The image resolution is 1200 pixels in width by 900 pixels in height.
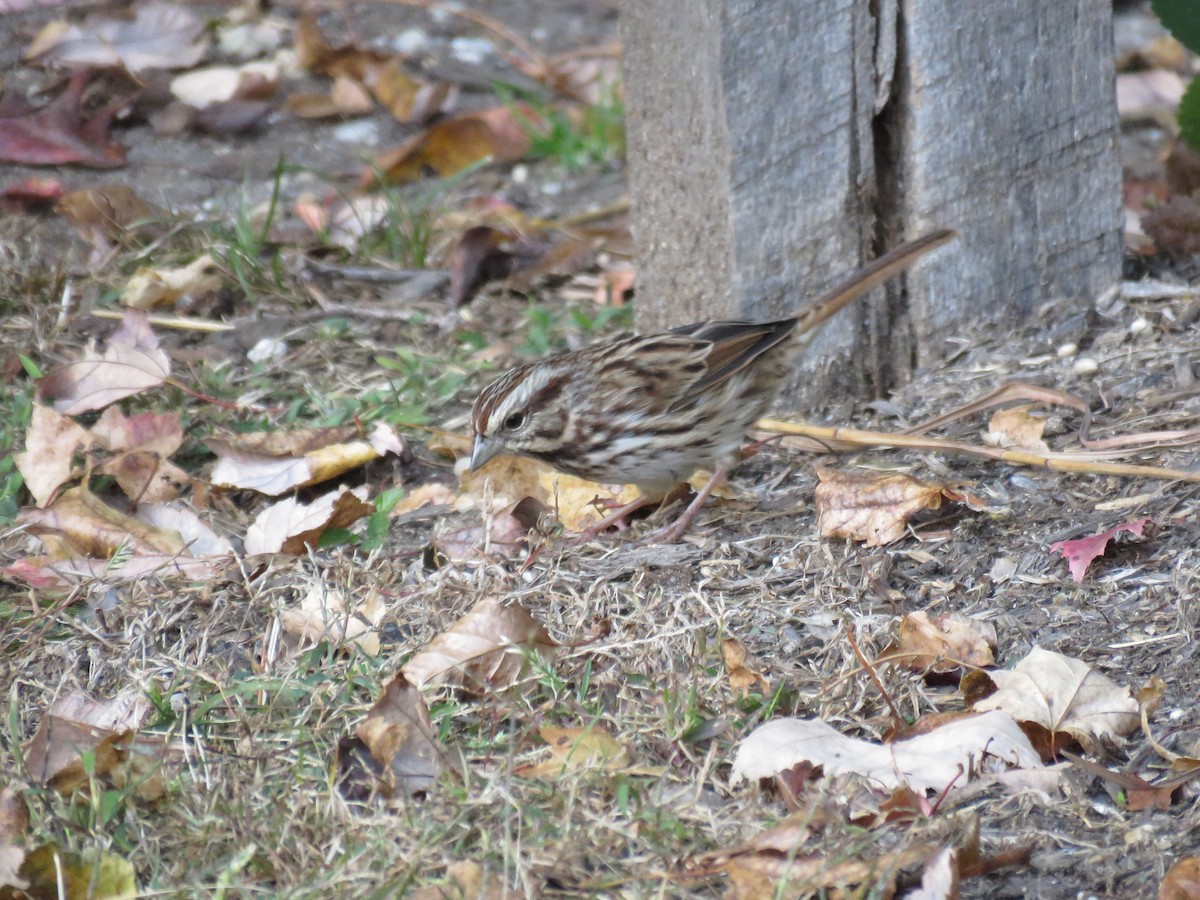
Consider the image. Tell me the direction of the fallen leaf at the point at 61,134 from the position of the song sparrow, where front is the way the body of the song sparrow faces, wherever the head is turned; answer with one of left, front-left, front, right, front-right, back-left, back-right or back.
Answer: front-right

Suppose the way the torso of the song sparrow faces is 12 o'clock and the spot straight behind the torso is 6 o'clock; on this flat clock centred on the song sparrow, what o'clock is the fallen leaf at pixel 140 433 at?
The fallen leaf is roughly at 12 o'clock from the song sparrow.

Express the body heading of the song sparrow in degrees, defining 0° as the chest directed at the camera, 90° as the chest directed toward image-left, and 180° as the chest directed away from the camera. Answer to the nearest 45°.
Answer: approximately 90°

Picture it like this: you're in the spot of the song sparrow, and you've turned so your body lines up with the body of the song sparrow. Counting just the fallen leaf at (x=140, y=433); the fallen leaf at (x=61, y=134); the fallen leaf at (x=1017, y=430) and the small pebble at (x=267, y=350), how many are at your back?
1

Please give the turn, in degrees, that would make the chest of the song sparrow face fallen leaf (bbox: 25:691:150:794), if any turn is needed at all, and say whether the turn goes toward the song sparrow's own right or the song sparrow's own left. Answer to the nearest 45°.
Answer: approximately 45° to the song sparrow's own left

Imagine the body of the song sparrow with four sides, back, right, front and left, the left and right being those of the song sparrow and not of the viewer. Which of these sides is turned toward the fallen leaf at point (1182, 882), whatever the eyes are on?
left

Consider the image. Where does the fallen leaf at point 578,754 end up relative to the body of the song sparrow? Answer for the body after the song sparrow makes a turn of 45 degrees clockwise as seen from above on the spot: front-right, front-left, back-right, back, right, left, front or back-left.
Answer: back-left

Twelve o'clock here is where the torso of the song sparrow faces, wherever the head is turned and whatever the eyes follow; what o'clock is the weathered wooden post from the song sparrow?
The weathered wooden post is roughly at 5 o'clock from the song sparrow.

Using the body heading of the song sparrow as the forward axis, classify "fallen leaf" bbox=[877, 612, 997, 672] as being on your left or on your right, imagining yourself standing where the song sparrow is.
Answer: on your left

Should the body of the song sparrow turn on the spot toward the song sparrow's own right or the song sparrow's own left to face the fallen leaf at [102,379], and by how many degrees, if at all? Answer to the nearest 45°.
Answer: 0° — it already faces it

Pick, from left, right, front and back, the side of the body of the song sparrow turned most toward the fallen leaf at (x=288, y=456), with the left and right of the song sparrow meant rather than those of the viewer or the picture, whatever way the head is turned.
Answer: front
